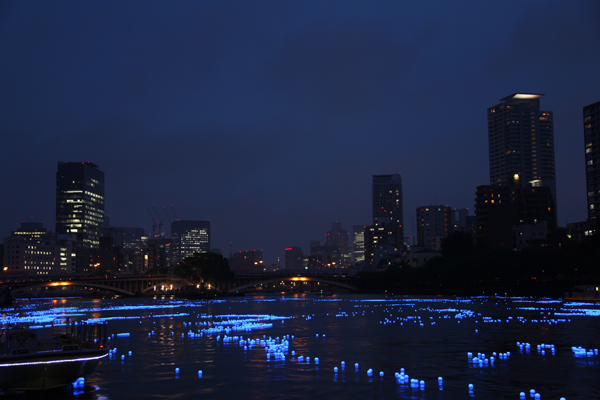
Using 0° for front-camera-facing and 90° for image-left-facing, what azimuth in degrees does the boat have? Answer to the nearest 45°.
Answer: approximately 270°
